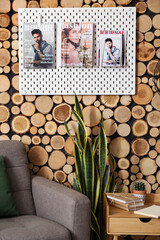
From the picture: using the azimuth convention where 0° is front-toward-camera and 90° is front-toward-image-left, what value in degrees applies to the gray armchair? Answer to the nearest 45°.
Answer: approximately 315°

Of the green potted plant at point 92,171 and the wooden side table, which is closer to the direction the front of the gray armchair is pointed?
the wooden side table

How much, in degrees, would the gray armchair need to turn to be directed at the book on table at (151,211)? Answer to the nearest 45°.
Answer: approximately 45° to its left

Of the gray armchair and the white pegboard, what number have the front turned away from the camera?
0

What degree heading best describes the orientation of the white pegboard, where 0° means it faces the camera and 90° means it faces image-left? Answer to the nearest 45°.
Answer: approximately 0°

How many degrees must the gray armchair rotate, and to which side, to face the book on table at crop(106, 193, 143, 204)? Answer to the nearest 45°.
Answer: approximately 45° to its left

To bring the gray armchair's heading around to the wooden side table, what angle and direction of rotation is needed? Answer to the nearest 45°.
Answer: approximately 45° to its left
